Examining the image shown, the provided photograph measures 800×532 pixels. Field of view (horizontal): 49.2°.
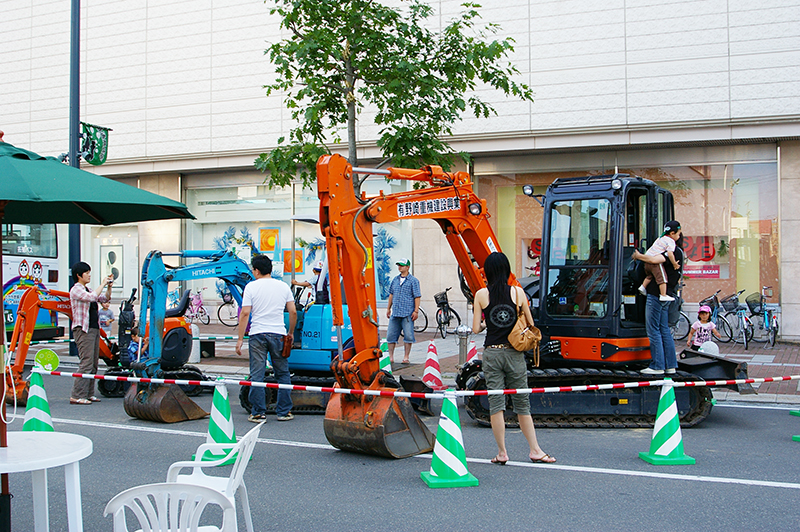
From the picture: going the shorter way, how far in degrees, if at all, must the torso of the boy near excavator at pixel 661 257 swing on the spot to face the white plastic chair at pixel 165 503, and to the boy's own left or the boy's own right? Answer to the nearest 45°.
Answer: approximately 90° to the boy's own right

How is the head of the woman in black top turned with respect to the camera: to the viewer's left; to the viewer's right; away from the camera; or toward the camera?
away from the camera

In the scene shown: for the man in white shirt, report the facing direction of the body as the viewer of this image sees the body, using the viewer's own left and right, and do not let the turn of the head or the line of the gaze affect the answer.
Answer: facing away from the viewer

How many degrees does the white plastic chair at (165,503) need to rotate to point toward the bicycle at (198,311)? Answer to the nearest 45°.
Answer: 0° — it already faces it

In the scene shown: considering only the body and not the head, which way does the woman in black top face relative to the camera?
away from the camera

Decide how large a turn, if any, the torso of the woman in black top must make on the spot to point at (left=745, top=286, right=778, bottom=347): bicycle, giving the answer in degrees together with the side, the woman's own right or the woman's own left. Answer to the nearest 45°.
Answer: approximately 45° to the woman's own right

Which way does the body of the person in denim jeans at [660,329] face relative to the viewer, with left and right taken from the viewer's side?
facing to the left of the viewer

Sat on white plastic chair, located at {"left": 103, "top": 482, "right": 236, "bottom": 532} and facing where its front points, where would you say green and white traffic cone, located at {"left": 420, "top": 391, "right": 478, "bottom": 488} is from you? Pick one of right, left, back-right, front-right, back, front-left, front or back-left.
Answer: front-right

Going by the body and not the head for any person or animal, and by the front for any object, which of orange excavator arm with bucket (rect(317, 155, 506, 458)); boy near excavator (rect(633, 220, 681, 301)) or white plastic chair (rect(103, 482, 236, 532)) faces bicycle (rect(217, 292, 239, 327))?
the white plastic chair

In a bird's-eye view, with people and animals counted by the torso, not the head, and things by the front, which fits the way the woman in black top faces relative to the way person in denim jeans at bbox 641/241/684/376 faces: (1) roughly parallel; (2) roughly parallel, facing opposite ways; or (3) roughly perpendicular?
roughly perpendicular

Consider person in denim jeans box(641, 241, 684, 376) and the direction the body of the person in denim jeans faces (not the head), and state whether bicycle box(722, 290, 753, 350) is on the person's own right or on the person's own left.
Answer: on the person's own right

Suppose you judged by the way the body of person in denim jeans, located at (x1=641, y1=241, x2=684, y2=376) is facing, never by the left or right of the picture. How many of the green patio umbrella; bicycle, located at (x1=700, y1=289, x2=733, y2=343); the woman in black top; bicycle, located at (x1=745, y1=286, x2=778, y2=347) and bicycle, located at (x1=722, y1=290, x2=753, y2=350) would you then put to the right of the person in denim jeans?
3
